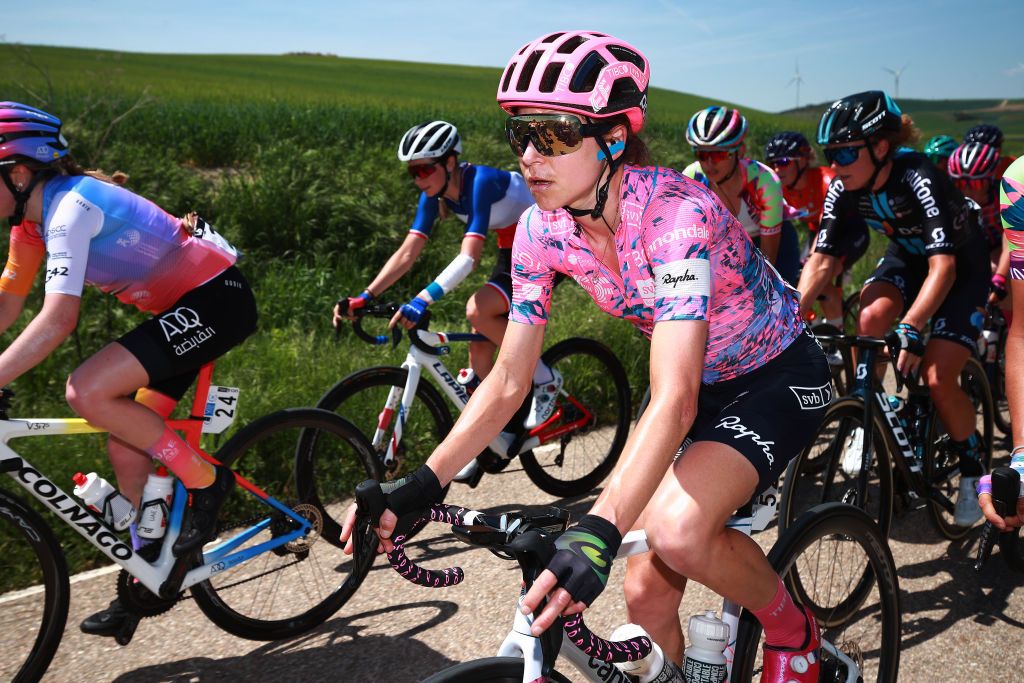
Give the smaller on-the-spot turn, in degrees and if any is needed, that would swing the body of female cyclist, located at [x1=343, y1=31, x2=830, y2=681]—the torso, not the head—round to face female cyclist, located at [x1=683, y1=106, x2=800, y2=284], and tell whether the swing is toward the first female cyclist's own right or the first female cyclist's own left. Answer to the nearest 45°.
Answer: approximately 135° to the first female cyclist's own right

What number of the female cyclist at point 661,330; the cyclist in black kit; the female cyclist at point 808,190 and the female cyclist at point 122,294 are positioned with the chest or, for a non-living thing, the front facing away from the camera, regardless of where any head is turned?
0

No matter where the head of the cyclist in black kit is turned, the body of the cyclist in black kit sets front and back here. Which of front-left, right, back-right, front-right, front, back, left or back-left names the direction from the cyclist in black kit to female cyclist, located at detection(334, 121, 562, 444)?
front-right

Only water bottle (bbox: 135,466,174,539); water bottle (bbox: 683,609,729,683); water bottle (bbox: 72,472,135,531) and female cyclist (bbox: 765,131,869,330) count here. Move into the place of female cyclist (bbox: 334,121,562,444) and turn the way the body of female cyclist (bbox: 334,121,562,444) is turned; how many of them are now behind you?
1

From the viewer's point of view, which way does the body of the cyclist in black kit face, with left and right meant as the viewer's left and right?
facing the viewer and to the left of the viewer

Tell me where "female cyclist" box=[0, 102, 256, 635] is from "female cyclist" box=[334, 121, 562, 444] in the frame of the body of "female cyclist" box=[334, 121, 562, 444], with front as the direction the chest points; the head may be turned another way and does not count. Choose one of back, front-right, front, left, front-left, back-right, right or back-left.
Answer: front

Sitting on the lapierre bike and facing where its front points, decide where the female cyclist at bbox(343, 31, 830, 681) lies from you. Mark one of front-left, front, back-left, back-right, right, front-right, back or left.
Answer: front-left

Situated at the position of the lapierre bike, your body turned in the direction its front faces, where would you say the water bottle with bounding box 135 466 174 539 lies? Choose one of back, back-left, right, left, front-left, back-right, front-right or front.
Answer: front

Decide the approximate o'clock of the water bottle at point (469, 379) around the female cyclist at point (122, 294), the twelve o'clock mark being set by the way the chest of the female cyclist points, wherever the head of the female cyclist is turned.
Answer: The water bottle is roughly at 5 o'clock from the female cyclist.

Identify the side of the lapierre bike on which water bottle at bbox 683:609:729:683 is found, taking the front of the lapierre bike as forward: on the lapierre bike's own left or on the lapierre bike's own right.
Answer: on the lapierre bike's own left

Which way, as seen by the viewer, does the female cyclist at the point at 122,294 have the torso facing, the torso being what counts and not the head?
to the viewer's left

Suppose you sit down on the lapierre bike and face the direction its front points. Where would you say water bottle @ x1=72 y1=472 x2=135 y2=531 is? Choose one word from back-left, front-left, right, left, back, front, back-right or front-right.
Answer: front

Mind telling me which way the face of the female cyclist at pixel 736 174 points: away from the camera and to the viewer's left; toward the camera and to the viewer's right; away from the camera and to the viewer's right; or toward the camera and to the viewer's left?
toward the camera and to the viewer's left

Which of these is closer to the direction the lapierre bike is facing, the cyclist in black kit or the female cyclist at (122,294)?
the female cyclist

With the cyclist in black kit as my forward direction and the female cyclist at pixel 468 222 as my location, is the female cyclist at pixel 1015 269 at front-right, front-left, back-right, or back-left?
front-right

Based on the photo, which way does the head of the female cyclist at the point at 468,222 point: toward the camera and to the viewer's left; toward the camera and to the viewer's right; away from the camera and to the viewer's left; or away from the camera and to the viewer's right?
toward the camera and to the viewer's left

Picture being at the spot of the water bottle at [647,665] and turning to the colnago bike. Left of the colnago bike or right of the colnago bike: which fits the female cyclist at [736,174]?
right

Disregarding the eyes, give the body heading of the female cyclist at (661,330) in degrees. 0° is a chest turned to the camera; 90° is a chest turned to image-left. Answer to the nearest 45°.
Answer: approximately 45°

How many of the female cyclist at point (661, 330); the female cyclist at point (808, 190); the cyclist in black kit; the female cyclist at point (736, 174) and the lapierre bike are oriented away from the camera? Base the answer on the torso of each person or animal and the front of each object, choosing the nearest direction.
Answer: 0
